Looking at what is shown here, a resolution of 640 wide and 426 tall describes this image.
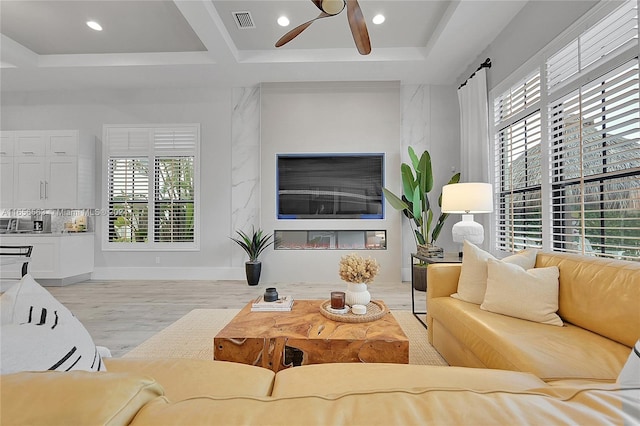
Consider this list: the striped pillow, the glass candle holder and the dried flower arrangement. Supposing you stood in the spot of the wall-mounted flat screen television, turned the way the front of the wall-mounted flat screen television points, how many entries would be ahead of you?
3

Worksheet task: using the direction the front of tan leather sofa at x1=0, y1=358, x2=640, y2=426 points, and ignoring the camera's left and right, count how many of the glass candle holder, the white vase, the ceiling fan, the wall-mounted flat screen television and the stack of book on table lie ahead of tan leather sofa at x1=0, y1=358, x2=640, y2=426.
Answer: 5

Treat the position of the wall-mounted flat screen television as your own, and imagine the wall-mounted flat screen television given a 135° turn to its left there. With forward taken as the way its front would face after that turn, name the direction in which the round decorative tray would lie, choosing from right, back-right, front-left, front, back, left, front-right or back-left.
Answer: back-right

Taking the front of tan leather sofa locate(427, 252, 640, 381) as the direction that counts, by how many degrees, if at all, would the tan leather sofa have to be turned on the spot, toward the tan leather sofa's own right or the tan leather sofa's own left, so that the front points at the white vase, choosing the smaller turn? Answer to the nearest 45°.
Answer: approximately 45° to the tan leather sofa's own right

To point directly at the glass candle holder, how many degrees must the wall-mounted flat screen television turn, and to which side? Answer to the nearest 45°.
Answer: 0° — it already faces it

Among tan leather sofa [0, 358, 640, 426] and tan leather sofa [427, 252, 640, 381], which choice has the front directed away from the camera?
tan leather sofa [0, 358, 640, 426]

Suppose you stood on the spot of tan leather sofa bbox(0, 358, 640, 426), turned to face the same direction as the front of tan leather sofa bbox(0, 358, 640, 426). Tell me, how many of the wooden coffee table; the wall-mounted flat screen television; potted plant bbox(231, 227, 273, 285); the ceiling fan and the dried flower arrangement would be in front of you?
5

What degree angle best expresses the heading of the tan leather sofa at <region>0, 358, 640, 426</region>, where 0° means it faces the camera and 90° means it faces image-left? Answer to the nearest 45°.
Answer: approximately 180°

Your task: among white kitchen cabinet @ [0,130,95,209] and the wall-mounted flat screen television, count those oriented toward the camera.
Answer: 2

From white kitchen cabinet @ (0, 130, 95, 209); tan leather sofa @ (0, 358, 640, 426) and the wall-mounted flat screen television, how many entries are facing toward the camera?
2

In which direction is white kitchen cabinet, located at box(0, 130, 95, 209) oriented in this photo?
toward the camera

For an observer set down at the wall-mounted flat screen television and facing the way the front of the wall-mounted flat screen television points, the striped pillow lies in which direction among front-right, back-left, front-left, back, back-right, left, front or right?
front

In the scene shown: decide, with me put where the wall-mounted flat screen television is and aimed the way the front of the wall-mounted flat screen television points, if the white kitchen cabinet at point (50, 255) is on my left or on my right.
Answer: on my right

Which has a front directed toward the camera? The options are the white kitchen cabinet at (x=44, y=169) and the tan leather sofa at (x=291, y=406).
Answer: the white kitchen cabinet

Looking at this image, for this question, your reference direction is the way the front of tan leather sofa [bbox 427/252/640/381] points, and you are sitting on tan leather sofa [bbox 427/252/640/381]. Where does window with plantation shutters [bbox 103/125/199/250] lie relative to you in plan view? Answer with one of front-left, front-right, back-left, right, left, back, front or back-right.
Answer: front-right

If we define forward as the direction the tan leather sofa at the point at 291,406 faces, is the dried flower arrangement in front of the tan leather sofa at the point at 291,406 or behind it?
in front

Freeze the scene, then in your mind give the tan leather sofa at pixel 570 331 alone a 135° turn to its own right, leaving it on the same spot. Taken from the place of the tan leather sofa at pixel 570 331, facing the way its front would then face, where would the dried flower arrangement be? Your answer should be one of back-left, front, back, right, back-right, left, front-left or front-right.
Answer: left

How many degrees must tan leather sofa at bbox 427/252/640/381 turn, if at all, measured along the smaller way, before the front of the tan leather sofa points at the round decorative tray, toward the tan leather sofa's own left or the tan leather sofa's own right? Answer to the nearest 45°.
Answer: approximately 45° to the tan leather sofa's own right

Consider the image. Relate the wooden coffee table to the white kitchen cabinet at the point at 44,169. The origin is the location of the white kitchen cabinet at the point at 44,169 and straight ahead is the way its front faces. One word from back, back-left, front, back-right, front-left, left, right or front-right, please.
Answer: front

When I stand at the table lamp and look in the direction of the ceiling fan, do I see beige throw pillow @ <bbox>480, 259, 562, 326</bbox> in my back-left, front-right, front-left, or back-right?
front-left
